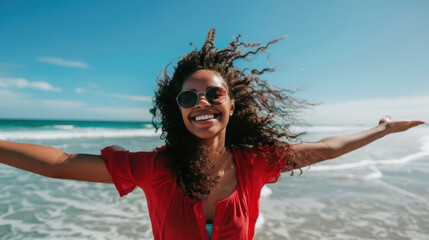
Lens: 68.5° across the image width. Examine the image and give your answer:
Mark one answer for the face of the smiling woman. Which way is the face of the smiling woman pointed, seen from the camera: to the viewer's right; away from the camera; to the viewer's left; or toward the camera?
toward the camera

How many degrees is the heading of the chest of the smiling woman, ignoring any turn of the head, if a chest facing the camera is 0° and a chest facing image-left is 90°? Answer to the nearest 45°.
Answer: approximately 0°
